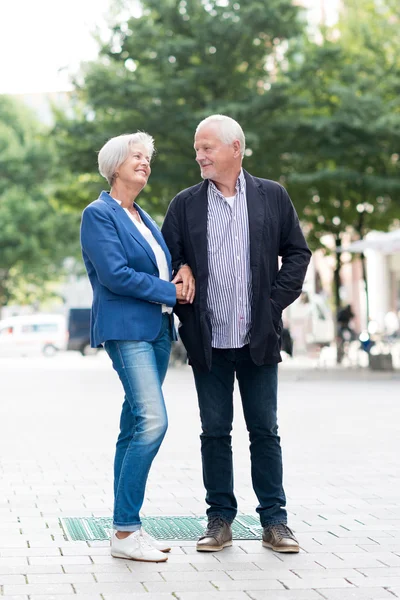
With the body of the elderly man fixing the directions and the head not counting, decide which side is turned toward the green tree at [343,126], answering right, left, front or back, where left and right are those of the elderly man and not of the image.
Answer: back

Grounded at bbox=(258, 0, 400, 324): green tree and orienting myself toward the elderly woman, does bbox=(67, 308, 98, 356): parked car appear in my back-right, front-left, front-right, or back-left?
back-right

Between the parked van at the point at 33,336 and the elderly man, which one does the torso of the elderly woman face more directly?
the elderly man

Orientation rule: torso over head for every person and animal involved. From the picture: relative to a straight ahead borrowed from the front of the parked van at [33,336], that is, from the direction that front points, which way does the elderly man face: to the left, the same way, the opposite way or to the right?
to the left

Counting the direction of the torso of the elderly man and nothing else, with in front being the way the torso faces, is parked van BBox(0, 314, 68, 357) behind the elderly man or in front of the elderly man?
behind

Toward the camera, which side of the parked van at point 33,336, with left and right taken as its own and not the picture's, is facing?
left
